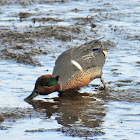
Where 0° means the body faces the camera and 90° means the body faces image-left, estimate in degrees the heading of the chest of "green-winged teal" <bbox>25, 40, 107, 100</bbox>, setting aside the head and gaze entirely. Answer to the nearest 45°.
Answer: approximately 90°
